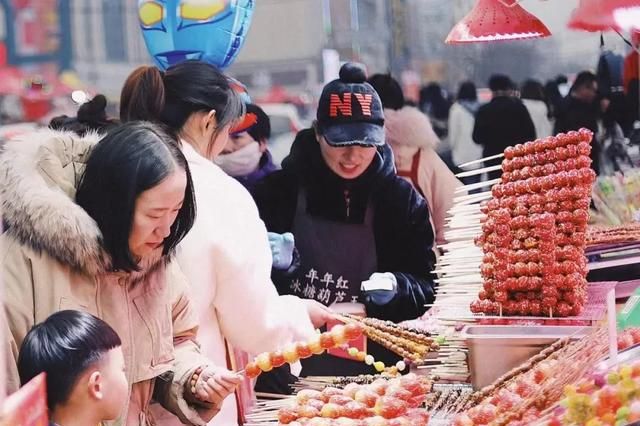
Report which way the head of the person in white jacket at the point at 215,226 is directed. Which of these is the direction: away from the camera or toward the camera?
away from the camera

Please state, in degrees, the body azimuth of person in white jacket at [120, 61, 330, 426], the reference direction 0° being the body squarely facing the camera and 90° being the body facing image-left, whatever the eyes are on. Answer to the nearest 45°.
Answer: approximately 225°

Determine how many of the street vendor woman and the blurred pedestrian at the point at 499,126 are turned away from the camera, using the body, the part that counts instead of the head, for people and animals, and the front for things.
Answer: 1

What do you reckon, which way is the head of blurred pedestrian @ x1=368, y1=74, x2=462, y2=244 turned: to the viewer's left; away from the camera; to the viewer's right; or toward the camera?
away from the camera

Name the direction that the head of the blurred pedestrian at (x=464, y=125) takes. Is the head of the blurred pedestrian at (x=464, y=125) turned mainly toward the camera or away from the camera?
away from the camera

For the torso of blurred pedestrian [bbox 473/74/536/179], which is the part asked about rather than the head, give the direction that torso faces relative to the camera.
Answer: away from the camera

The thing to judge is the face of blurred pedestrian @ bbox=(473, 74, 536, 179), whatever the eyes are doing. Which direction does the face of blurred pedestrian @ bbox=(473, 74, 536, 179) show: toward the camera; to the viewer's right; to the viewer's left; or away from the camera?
away from the camera

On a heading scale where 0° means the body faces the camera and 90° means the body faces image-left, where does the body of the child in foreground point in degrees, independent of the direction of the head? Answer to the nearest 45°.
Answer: approximately 225°
